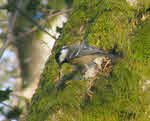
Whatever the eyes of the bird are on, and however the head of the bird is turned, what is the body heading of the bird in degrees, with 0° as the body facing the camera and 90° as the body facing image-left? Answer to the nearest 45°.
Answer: approximately 90°
